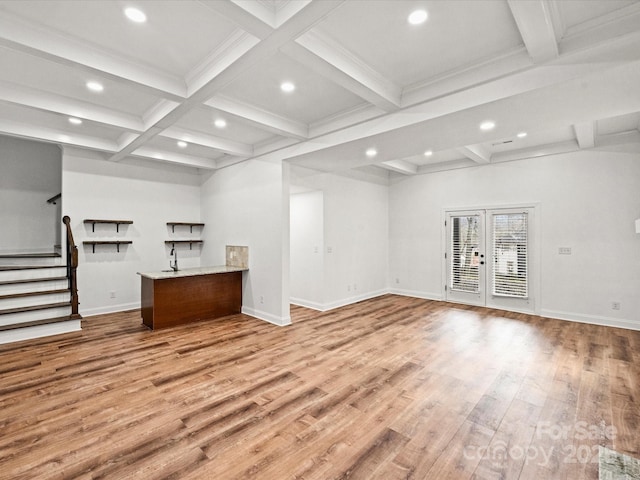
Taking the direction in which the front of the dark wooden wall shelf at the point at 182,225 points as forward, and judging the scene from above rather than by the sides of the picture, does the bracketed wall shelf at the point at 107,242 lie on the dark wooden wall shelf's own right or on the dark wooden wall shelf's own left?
on the dark wooden wall shelf's own right

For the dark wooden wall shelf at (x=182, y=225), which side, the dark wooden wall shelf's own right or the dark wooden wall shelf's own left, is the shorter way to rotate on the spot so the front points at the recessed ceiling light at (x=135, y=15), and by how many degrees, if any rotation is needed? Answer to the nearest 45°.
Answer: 0° — it already faces it

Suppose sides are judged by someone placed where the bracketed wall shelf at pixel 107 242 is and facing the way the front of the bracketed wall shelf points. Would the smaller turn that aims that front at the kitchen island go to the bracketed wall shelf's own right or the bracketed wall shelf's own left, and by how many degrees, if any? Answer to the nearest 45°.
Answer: approximately 45° to the bracketed wall shelf's own left

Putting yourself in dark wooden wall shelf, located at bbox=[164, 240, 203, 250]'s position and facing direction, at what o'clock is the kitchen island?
The kitchen island is roughly at 12 o'clock from the dark wooden wall shelf.

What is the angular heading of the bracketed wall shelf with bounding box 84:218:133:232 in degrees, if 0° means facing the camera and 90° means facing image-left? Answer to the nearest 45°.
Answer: approximately 0°

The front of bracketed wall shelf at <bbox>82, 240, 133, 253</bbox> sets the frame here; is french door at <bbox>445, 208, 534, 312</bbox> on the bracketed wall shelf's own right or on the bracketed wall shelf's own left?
on the bracketed wall shelf's own left

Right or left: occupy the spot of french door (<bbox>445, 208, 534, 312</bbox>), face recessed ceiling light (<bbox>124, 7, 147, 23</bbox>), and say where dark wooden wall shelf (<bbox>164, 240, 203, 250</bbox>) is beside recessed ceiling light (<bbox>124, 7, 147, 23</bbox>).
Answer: right

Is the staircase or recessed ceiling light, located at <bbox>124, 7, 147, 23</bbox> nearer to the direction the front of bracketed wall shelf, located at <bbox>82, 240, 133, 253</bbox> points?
the recessed ceiling light

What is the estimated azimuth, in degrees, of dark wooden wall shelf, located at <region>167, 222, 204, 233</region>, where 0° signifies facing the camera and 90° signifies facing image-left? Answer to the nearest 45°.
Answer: approximately 0°
